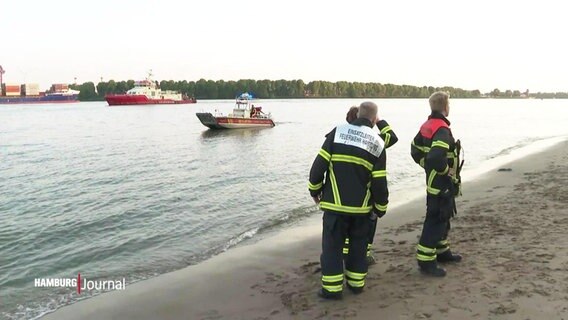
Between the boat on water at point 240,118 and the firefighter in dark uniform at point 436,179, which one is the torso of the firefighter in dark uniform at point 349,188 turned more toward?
the boat on water

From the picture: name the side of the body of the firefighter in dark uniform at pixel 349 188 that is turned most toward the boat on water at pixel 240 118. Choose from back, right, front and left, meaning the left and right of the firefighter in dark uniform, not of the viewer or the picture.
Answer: front

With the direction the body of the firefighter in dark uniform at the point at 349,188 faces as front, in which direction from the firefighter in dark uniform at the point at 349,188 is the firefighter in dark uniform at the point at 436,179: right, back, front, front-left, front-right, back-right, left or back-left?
front-right

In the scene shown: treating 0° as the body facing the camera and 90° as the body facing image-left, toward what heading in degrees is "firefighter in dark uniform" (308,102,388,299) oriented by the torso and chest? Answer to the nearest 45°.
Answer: approximately 180°

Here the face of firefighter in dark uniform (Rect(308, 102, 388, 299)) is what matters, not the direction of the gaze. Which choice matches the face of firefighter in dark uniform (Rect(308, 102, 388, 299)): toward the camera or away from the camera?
away from the camera
